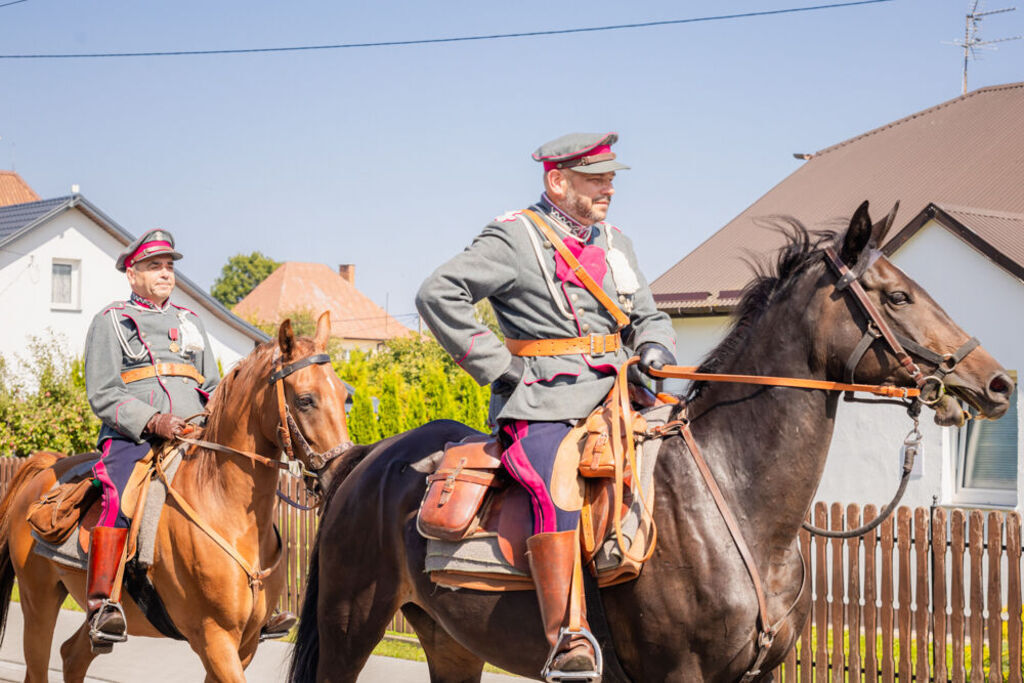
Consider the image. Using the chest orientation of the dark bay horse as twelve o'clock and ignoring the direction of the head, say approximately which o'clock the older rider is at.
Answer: The older rider is roughly at 7 o'clock from the dark bay horse.

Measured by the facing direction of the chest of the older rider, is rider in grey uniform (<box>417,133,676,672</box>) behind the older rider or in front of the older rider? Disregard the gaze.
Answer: in front

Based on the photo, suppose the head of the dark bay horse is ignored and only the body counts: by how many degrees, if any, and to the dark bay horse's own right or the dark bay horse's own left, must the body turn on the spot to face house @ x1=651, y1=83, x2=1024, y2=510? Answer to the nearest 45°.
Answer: approximately 90° to the dark bay horse's own left

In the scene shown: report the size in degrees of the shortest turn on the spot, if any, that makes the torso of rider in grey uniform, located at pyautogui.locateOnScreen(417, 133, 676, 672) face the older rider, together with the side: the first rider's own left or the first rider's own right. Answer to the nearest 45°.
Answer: approximately 180°

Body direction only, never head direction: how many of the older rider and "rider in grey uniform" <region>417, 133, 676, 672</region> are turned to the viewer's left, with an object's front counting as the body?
0

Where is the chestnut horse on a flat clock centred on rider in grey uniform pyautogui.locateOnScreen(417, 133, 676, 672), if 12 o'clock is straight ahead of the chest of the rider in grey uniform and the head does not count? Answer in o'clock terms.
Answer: The chestnut horse is roughly at 6 o'clock from the rider in grey uniform.

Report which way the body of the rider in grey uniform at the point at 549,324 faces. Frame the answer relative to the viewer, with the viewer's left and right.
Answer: facing the viewer and to the right of the viewer

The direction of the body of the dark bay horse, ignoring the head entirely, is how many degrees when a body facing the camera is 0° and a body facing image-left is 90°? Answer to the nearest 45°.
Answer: approximately 270°

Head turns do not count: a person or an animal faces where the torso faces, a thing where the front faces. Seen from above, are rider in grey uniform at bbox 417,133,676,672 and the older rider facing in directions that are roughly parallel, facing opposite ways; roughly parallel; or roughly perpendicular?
roughly parallel

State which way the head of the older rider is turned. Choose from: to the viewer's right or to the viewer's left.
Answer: to the viewer's right

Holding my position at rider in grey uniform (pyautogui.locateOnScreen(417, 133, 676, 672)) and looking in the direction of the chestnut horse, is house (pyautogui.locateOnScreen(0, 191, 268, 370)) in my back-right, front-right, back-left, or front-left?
front-right

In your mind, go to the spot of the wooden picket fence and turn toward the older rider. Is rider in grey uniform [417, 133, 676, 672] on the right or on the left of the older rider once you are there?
left

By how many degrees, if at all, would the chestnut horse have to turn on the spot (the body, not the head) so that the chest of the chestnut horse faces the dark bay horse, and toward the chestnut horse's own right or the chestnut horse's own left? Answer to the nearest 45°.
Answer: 0° — it already faces it

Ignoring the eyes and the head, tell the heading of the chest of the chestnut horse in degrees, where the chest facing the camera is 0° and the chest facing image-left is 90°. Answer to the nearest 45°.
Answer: approximately 315°

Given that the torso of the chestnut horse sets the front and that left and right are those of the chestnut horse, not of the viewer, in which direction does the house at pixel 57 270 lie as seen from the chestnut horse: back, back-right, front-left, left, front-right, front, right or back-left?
back-left

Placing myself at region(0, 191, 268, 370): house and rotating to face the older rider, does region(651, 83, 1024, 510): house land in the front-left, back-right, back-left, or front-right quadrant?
front-left

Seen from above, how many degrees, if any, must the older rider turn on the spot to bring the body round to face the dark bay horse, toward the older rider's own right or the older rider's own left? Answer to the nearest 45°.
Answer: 0° — they already face it
